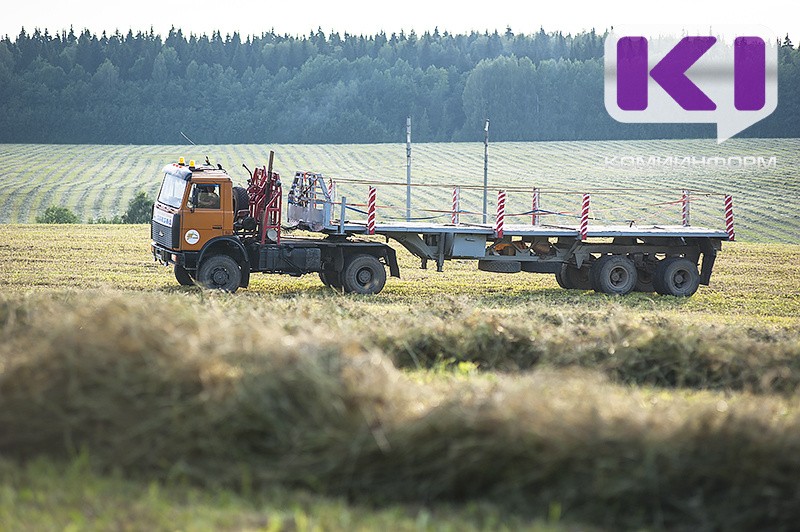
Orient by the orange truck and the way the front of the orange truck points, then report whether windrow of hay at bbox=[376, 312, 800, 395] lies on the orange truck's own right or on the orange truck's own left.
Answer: on the orange truck's own left

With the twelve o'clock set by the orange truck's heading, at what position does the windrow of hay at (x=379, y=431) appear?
The windrow of hay is roughly at 9 o'clock from the orange truck.

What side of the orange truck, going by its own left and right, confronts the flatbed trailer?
back

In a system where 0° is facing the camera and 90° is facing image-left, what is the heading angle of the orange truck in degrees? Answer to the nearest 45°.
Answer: approximately 90°
